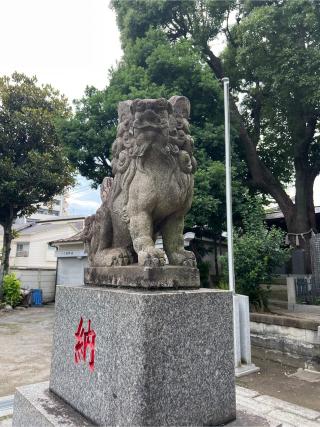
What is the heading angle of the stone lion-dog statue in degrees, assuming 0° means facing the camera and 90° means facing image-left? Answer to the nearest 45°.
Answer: approximately 315°

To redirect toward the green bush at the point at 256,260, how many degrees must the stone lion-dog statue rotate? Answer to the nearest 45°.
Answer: approximately 90° to its left

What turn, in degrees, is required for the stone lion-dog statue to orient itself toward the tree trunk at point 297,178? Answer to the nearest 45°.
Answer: approximately 90° to its left

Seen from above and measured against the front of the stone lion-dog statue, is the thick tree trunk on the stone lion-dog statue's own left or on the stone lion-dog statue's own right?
on the stone lion-dog statue's own left
